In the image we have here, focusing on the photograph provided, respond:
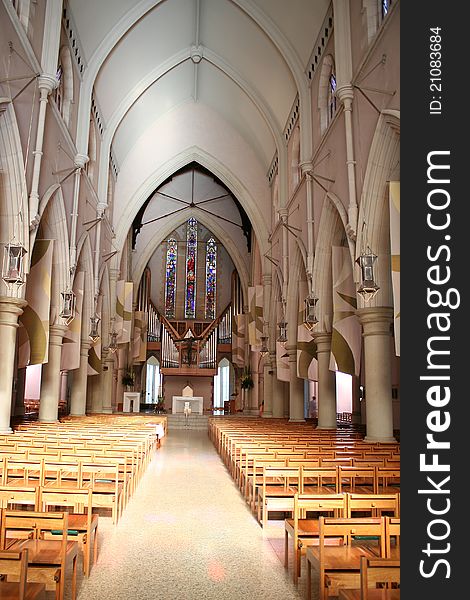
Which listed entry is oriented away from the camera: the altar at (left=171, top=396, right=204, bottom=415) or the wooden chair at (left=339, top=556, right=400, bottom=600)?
the wooden chair

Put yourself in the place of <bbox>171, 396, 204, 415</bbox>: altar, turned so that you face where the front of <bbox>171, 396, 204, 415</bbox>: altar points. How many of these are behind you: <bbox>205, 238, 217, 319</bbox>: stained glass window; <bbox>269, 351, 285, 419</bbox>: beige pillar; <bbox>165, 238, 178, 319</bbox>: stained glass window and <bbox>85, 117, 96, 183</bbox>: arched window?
2

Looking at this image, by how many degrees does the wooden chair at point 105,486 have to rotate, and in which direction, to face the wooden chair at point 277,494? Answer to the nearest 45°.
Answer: approximately 90° to its right

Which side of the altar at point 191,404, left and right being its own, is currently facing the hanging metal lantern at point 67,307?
front

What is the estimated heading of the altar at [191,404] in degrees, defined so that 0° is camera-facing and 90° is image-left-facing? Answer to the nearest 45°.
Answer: approximately 0°

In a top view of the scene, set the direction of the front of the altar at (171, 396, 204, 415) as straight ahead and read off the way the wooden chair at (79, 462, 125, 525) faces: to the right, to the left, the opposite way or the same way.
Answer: the opposite way

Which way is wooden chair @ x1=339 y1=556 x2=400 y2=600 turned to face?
away from the camera

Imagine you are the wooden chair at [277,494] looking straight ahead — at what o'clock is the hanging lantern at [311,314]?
The hanging lantern is roughly at 12 o'clock from the wooden chair.

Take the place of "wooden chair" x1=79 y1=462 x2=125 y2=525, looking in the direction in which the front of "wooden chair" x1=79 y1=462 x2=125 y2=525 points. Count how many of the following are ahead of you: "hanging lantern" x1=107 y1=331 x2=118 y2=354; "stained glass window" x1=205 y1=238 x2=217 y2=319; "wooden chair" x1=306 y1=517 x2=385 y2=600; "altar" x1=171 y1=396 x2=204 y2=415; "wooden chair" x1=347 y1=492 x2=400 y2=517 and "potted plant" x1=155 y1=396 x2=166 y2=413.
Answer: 4

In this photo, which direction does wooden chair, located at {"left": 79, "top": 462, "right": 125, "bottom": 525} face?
away from the camera

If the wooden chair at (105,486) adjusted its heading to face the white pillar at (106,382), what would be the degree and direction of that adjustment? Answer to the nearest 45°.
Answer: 0° — it already faces it

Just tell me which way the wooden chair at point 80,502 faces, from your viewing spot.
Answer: facing away from the viewer

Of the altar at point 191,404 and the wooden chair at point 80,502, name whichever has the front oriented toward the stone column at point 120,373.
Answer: the wooden chair

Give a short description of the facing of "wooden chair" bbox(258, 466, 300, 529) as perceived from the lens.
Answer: facing away from the viewer
